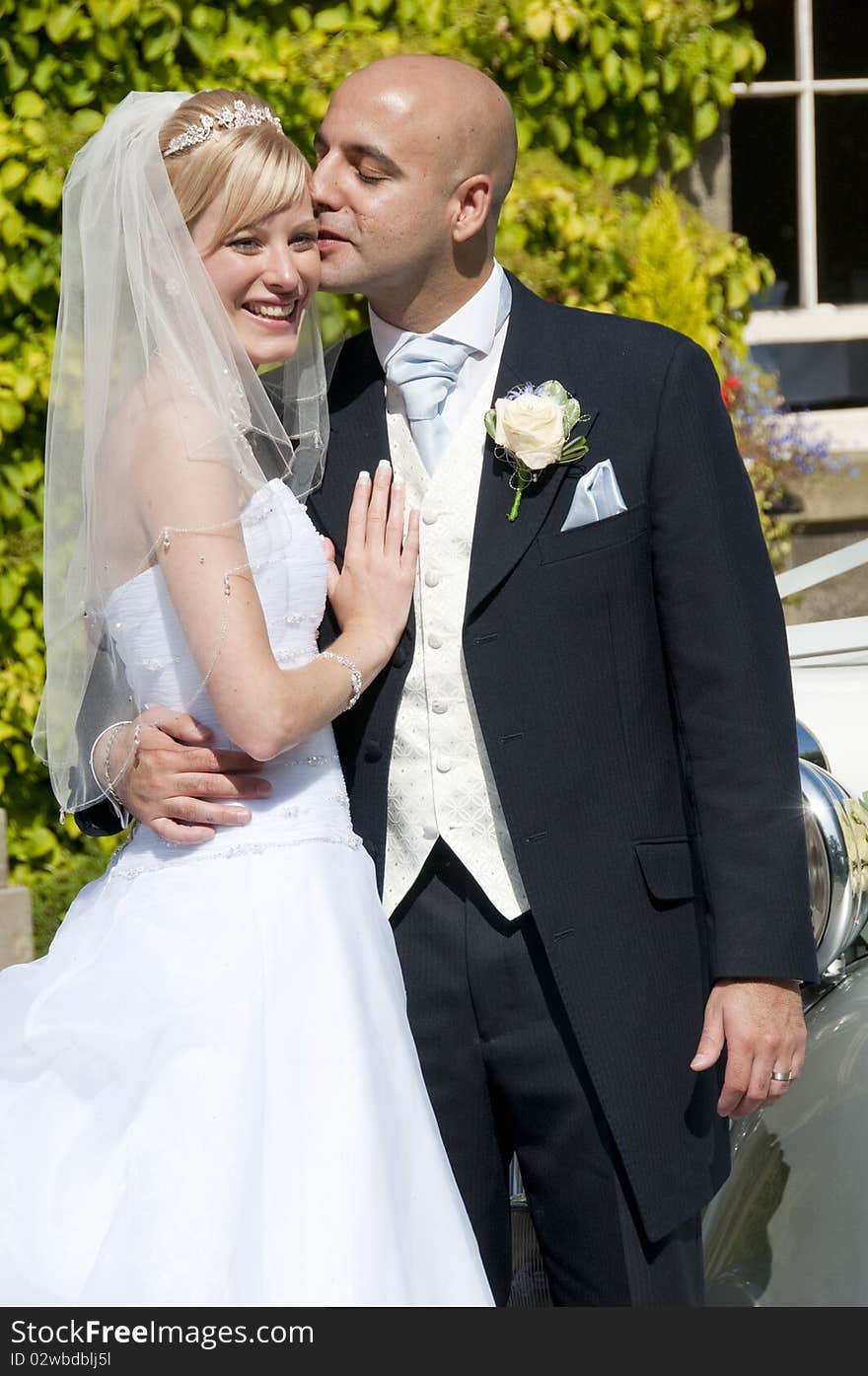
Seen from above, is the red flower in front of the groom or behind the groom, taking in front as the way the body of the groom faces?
behind

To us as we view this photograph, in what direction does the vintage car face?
facing the viewer and to the left of the viewer

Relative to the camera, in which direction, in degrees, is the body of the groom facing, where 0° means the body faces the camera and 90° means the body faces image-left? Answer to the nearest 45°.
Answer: approximately 45°

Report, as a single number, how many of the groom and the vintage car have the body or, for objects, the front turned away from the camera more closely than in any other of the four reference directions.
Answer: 0
